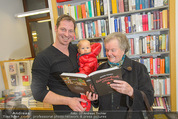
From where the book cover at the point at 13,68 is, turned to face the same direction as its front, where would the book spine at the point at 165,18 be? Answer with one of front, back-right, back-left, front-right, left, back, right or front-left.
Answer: front-left

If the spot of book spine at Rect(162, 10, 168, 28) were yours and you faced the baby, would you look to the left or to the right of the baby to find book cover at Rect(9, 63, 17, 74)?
right

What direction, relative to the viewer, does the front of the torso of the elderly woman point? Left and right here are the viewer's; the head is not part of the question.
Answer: facing the viewer and to the left of the viewer

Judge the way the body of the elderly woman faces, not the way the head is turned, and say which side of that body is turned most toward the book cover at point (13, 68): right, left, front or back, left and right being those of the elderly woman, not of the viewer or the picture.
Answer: right

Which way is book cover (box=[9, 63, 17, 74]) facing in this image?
toward the camera

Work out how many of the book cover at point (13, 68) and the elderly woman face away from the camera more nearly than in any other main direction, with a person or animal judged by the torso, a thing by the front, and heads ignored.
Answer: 0

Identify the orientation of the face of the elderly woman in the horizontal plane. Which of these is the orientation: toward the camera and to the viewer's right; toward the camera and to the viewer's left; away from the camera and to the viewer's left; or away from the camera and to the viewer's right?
toward the camera and to the viewer's left
